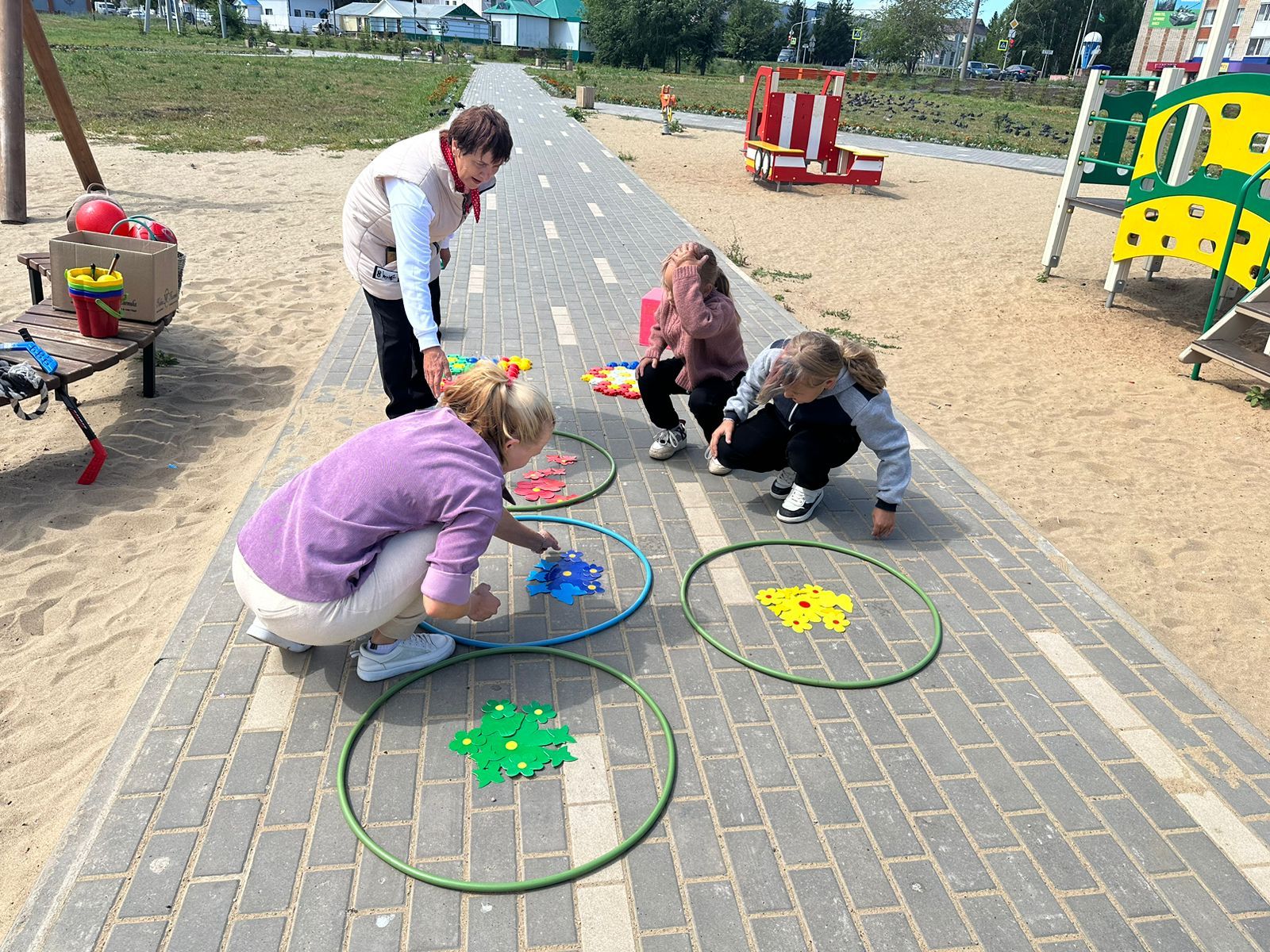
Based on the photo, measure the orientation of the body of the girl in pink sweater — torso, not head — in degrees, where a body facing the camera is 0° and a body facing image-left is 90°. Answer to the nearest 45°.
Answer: approximately 45°

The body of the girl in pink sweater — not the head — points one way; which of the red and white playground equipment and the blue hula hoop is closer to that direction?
the blue hula hoop

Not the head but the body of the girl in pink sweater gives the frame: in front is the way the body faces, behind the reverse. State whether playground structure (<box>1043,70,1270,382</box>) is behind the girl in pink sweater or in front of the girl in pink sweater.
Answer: behind

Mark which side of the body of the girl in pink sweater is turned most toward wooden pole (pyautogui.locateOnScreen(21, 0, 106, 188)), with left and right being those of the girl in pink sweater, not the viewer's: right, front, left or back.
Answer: right

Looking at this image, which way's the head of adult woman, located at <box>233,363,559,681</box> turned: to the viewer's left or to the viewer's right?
to the viewer's right

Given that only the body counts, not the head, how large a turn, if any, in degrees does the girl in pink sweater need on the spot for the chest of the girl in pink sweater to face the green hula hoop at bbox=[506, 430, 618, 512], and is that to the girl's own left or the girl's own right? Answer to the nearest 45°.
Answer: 0° — they already face it

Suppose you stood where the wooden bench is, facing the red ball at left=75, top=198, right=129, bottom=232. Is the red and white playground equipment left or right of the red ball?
right
